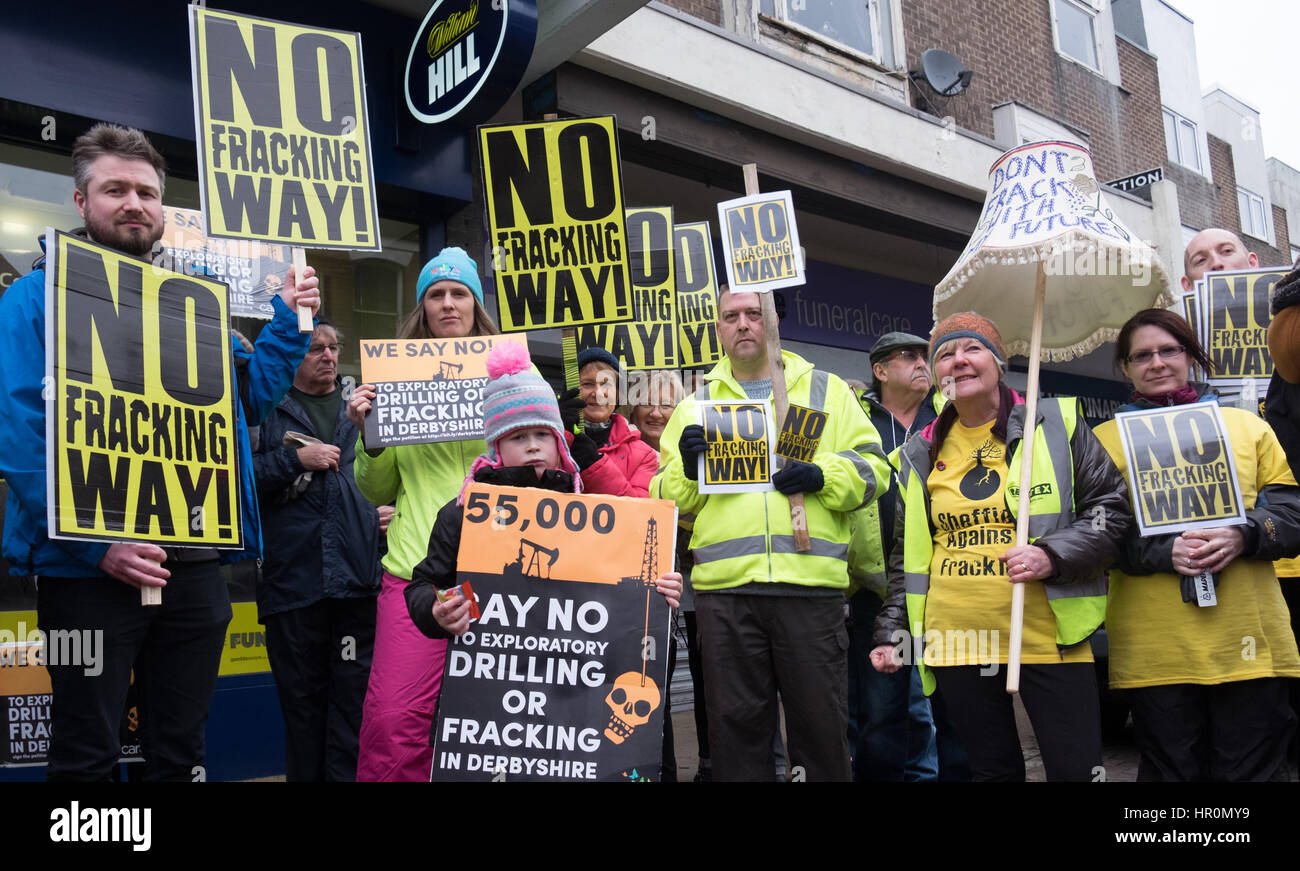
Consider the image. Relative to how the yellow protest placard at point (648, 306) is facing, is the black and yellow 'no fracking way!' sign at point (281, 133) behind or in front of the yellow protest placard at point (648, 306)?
in front

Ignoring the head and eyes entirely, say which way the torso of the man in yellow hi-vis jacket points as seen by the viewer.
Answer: toward the camera

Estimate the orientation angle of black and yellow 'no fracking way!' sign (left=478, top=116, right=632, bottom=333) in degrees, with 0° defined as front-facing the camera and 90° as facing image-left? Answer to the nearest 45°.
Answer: approximately 0°

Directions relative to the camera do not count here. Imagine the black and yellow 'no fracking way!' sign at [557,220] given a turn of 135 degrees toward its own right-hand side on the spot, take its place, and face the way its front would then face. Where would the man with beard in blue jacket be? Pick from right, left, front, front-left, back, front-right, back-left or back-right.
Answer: left

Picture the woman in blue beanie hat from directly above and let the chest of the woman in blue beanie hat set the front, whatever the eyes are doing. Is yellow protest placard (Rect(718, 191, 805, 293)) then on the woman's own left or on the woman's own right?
on the woman's own left

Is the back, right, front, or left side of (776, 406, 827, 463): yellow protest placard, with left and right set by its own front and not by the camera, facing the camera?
front

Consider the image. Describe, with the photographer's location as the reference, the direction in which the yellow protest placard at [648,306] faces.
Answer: facing the viewer

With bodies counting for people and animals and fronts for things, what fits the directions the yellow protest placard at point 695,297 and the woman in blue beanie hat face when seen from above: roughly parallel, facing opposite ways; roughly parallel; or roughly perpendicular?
roughly parallel

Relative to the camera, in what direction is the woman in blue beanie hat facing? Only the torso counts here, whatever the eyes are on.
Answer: toward the camera
